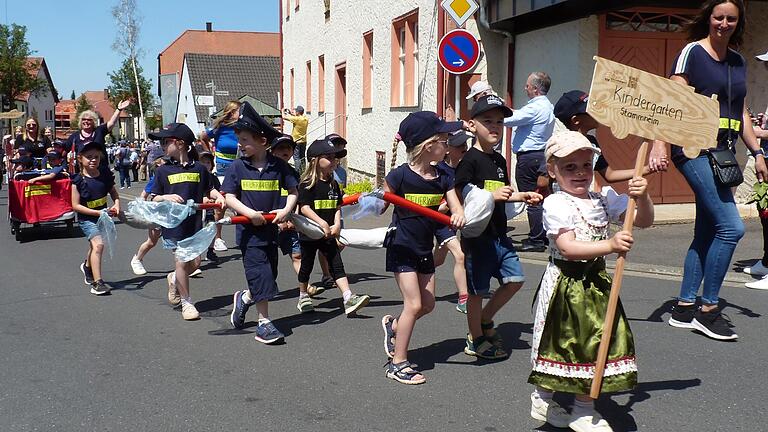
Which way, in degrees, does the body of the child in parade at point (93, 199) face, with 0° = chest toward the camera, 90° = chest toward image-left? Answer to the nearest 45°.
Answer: approximately 315°

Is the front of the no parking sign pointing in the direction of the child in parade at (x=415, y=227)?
yes

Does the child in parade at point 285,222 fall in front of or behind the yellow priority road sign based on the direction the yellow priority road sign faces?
in front

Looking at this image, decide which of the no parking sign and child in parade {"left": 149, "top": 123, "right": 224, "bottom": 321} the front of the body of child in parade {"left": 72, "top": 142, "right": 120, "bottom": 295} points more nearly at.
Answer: the child in parade

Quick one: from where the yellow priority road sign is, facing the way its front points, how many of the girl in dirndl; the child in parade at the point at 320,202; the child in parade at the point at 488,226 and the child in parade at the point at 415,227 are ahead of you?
4

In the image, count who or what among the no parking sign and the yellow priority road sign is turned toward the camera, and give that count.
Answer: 2

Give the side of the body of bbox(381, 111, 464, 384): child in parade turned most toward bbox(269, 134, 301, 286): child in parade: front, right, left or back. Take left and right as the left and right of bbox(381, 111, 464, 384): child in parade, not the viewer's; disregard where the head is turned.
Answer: back

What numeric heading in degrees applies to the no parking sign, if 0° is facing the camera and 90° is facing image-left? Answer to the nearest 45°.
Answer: approximately 0°

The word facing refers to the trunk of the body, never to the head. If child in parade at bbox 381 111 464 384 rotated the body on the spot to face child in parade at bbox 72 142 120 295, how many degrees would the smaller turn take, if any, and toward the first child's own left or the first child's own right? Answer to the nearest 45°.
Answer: approximately 180°
